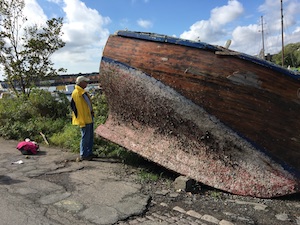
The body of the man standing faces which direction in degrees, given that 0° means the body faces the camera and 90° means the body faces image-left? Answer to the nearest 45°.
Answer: approximately 270°

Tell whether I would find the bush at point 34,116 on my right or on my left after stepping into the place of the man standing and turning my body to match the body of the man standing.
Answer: on my left

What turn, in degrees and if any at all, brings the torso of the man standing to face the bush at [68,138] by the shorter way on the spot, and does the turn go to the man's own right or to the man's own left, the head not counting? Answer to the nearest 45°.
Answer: approximately 90° to the man's own left

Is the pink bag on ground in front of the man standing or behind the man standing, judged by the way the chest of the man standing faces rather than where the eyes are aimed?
behind
